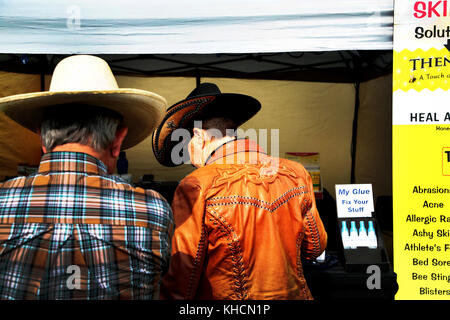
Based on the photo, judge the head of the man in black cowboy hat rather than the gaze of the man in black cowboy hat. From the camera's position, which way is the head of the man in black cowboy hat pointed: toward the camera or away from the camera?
away from the camera

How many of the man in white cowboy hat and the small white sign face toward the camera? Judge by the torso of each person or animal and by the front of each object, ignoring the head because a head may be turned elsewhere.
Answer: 1

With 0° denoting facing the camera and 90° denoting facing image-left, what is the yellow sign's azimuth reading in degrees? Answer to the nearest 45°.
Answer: approximately 0°

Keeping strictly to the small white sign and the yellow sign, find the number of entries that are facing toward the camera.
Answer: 2

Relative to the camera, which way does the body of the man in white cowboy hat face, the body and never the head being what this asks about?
away from the camera

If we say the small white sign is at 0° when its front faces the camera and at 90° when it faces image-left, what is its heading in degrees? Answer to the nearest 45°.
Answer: approximately 0°
